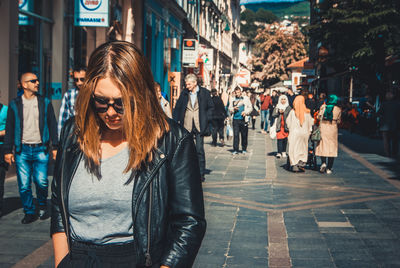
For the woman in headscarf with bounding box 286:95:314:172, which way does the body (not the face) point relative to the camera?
away from the camera

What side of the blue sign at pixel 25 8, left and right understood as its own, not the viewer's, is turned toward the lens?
front

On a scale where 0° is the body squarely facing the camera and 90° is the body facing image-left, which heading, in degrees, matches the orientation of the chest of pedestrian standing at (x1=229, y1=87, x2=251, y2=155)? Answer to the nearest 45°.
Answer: approximately 0°

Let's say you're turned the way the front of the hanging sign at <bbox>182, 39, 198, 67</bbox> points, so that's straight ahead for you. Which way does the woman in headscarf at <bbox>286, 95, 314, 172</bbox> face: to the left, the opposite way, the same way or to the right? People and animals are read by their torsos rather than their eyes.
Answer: the opposite way

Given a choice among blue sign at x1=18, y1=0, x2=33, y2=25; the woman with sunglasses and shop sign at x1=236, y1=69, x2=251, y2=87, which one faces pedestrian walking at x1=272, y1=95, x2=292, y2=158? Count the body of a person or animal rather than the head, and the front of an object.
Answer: the shop sign

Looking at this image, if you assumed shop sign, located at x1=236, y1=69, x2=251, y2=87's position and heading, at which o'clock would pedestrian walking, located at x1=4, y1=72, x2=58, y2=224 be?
The pedestrian walking is roughly at 12 o'clock from the shop sign.

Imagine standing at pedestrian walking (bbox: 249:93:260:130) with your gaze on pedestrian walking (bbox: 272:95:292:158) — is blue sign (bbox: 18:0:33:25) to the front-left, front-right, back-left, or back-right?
front-right

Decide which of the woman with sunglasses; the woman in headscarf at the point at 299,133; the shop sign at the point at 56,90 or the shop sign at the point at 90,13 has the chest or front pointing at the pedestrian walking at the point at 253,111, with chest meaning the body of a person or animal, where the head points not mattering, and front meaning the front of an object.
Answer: the woman in headscarf

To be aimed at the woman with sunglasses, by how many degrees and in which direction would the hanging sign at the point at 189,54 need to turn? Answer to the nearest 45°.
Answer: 0° — it already faces them

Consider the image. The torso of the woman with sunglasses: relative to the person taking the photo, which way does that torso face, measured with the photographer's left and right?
facing the viewer and to the left of the viewer

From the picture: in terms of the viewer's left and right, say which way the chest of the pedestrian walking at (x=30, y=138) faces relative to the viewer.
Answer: facing the viewer

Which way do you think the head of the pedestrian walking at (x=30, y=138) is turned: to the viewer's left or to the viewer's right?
to the viewer's right
